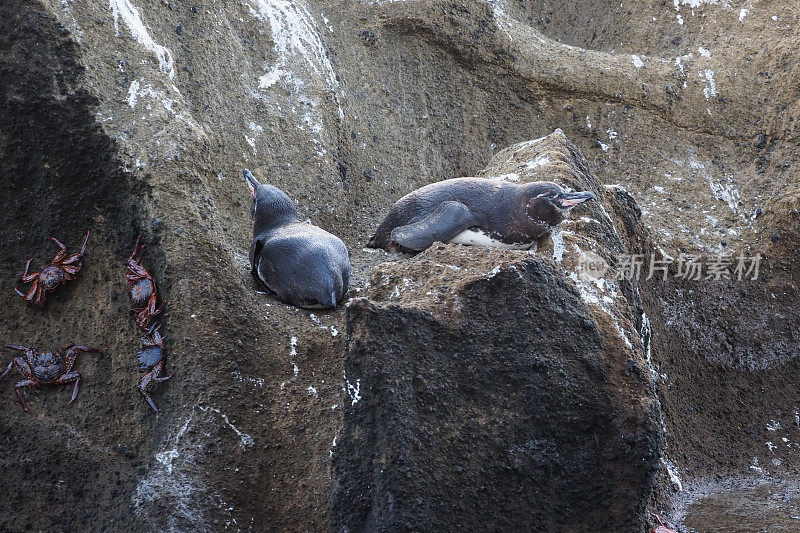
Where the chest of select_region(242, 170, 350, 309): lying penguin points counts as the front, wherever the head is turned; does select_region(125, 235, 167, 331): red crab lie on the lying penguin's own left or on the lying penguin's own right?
on the lying penguin's own left

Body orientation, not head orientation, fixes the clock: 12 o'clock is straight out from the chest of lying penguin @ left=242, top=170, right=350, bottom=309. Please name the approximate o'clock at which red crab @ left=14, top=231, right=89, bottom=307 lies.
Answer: The red crab is roughly at 10 o'clock from the lying penguin.

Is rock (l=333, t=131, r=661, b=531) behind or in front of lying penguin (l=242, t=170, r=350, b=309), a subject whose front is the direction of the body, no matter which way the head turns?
behind

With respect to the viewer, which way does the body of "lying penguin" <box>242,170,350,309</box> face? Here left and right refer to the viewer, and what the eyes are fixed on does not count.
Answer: facing away from the viewer and to the left of the viewer

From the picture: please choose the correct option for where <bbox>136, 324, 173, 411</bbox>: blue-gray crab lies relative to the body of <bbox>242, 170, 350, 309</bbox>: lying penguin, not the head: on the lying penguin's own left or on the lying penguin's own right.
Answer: on the lying penguin's own left
